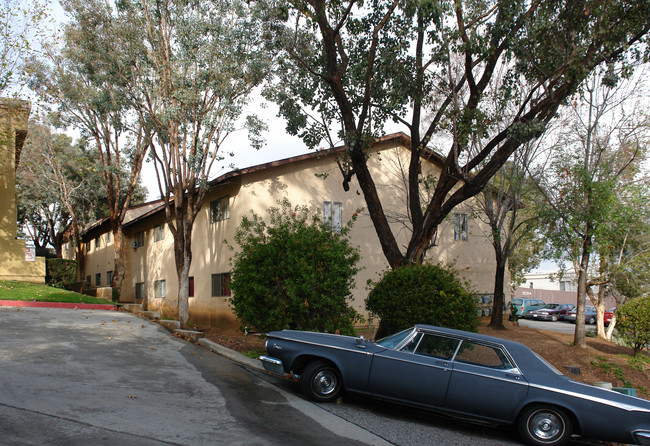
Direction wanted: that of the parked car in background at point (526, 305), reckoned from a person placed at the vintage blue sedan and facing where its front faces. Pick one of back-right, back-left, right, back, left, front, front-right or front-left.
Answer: right

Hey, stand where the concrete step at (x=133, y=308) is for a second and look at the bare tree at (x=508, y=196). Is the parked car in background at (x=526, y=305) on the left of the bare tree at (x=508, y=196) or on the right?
left

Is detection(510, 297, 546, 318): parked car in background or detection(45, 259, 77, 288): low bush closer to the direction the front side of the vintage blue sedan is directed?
the low bush

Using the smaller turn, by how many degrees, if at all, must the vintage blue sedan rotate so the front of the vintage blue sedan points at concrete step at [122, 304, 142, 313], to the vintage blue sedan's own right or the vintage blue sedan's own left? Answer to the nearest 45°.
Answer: approximately 45° to the vintage blue sedan's own right

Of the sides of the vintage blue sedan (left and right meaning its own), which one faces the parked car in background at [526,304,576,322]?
right

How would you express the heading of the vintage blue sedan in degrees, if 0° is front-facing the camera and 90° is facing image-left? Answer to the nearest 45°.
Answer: approximately 90°

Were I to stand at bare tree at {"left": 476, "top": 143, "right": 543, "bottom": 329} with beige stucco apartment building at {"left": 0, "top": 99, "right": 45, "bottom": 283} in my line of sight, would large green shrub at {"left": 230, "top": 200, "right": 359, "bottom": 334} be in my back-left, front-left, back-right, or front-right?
front-left

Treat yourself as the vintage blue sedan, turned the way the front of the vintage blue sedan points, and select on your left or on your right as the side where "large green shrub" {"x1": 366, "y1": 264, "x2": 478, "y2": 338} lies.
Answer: on your right

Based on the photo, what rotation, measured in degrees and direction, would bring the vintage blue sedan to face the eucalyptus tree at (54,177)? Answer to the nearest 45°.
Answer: approximately 45° to its right

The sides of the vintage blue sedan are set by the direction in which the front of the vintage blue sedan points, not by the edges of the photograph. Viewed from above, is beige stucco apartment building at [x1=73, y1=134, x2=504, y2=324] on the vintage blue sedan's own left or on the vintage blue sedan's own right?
on the vintage blue sedan's own right

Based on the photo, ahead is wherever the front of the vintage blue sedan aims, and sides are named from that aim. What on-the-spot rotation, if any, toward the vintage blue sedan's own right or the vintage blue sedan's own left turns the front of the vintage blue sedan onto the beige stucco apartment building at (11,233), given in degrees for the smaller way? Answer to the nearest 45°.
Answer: approximately 45° to the vintage blue sedan's own right

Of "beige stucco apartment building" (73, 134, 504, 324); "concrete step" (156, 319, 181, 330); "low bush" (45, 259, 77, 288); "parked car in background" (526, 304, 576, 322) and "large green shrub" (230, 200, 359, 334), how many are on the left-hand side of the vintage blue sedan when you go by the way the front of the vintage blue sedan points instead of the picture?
0
